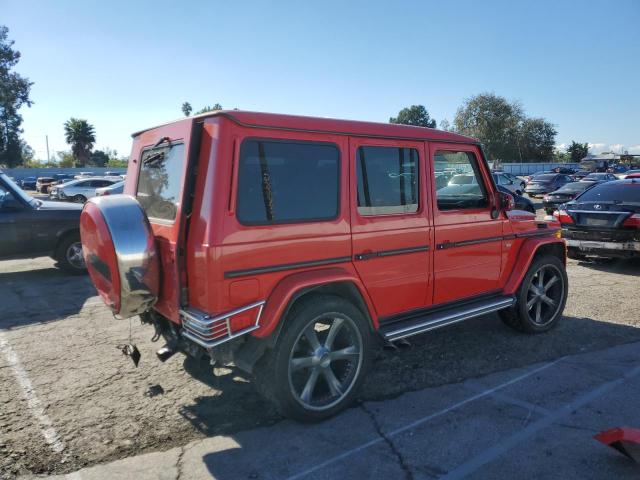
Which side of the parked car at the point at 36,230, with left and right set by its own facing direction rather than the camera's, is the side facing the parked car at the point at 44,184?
left

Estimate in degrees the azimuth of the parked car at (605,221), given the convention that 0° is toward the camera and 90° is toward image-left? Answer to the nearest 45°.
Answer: approximately 225°

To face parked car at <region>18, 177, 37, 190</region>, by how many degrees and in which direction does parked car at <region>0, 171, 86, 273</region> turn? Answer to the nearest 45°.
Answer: approximately 90° to its left

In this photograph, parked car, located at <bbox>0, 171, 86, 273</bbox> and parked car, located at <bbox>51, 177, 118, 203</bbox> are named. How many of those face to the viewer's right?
1

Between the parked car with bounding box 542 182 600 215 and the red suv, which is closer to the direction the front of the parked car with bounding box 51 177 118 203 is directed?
the red suv

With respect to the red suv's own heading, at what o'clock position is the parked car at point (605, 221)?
The parked car is roughly at 12 o'clock from the red suv.

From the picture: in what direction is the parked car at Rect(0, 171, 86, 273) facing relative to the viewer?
to the viewer's right

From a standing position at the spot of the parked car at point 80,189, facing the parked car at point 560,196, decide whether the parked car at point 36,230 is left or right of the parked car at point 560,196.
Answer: right

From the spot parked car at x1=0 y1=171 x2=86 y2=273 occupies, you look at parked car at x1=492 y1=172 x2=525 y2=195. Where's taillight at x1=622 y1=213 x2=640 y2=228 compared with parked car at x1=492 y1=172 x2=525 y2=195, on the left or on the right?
right
